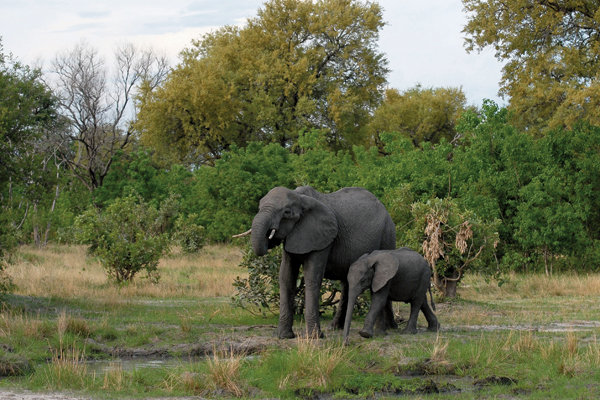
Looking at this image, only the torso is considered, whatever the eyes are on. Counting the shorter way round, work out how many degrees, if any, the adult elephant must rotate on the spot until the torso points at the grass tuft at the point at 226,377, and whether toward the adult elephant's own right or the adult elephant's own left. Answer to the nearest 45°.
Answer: approximately 45° to the adult elephant's own left

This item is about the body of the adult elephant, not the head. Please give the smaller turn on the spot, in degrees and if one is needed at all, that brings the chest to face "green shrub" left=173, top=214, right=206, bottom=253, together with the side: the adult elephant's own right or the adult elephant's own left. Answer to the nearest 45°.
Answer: approximately 135° to the adult elephant's own right

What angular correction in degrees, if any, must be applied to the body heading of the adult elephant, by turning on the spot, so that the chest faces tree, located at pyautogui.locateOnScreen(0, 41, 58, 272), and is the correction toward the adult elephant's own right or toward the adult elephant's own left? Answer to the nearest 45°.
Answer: approximately 90° to the adult elephant's own right

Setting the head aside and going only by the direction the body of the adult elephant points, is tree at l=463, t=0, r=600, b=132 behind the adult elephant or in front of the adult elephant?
behind

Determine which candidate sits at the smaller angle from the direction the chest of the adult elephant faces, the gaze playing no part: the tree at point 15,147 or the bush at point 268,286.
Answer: the tree

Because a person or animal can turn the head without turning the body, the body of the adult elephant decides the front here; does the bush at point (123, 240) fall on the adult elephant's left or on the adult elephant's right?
on the adult elephant's right

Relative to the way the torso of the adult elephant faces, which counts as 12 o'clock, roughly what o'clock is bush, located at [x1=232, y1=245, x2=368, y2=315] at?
The bush is roughly at 4 o'clock from the adult elephant.

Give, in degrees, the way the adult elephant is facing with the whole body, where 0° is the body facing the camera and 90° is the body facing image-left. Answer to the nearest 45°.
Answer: approximately 45°

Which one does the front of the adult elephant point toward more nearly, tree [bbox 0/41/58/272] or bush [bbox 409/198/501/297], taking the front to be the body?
the tree

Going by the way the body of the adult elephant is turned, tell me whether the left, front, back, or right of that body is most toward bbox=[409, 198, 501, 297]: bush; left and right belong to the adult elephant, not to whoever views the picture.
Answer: back

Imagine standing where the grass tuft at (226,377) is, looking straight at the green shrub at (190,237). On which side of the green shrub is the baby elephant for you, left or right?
right

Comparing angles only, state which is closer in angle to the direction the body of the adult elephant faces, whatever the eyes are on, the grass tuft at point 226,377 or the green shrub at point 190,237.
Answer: the grass tuft
